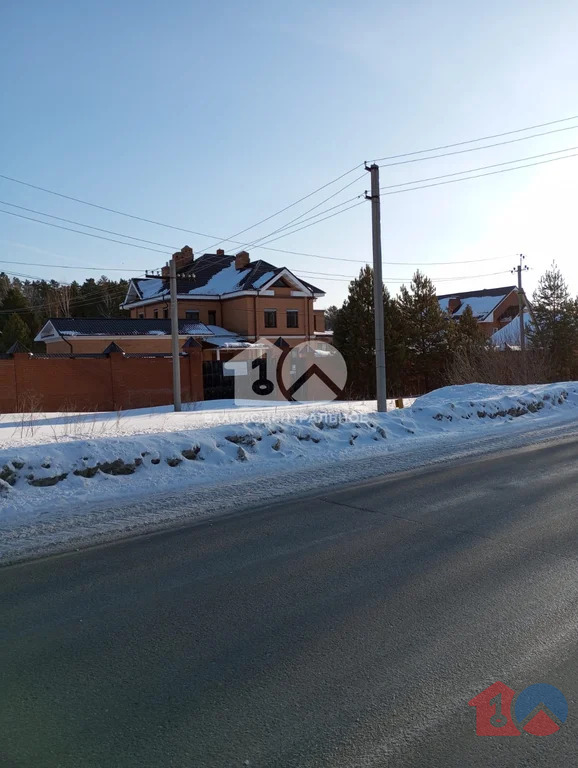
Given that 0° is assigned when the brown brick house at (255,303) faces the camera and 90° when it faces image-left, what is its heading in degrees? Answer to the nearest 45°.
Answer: approximately 0°

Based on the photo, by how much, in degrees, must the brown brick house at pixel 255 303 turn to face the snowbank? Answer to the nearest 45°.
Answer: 0° — it already faces it

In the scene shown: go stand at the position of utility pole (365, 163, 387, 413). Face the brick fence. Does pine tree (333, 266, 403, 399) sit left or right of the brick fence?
right

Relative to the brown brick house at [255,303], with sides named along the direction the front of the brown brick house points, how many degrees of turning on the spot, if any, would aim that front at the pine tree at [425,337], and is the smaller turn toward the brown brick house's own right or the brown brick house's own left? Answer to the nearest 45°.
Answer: approximately 45° to the brown brick house's own left

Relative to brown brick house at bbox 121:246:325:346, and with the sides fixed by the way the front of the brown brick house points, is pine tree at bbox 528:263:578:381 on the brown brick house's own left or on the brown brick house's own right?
on the brown brick house's own left

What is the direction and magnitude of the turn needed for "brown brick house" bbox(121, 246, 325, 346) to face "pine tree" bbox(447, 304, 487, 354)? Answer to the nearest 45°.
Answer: approximately 45° to its left
